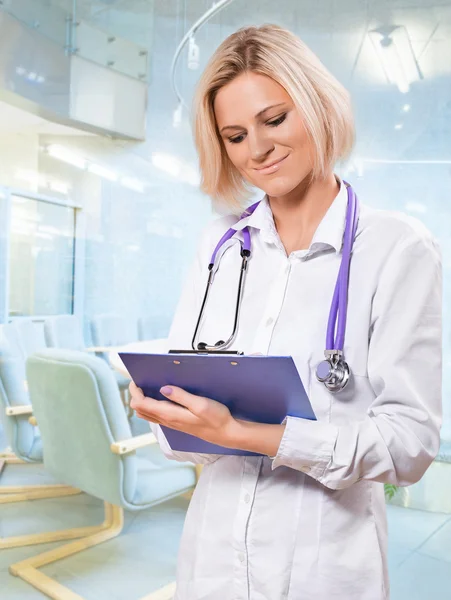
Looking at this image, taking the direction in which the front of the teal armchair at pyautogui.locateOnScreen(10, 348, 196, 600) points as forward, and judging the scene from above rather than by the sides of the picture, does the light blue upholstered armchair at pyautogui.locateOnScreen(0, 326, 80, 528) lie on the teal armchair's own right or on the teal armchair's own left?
on the teal armchair's own left

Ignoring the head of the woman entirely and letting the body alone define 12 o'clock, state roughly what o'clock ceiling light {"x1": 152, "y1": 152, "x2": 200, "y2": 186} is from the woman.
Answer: The ceiling light is roughly at 4 o'clock from the woman.

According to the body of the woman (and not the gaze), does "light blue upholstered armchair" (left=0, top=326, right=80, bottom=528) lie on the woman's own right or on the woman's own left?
on the woman's own right

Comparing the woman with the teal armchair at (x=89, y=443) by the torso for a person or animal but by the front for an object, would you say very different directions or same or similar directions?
very different directions

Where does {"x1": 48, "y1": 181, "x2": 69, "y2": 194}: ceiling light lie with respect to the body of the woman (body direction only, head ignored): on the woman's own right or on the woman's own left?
on the woman's own right

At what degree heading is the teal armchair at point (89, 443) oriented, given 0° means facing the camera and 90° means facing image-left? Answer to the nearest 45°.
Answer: approximately 225°
